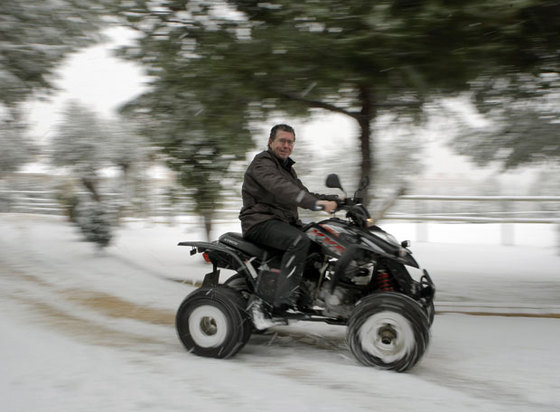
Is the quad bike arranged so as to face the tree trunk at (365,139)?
no

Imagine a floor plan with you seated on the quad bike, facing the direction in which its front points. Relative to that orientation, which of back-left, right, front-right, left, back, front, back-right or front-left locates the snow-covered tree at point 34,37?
back

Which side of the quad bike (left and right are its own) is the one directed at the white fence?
left

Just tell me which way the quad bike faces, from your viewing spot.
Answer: facing the viewer and to the right of the viewer

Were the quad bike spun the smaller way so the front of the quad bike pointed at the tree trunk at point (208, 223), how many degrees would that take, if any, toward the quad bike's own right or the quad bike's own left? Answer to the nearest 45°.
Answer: approximately 135° to the quad bike's own left

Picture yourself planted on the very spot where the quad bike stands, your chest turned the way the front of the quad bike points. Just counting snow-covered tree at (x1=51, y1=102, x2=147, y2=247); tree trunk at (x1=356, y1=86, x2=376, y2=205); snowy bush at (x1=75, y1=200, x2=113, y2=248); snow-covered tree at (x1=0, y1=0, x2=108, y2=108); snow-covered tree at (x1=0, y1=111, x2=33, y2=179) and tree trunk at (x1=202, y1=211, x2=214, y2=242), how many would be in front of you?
0

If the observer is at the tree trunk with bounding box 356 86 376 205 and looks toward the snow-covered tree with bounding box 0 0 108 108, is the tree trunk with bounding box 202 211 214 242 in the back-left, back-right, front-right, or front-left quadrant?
front-right

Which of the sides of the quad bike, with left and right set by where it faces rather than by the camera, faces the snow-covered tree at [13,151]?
back

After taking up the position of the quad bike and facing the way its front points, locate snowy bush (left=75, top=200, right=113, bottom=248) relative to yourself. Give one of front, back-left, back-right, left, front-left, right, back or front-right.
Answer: back
